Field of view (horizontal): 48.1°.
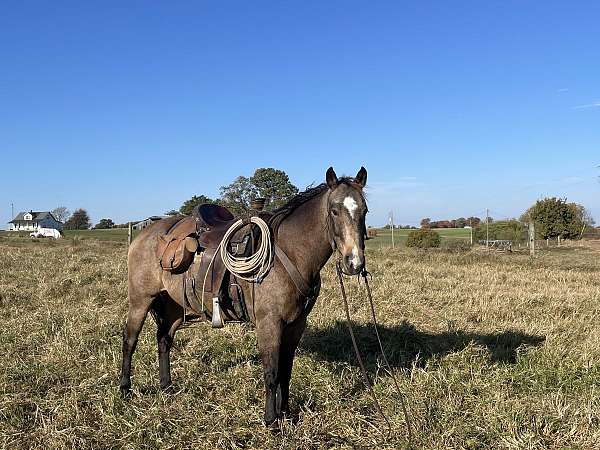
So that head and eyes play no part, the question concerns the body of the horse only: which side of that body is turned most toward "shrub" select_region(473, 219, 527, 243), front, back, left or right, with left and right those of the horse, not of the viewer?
left

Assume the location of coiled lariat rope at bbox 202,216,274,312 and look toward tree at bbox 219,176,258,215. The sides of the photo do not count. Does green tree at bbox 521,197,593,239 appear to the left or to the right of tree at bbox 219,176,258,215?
right

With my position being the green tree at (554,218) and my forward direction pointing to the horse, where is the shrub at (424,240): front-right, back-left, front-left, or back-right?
front-right

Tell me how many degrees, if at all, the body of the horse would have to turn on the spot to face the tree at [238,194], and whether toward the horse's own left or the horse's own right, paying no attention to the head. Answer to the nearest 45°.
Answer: approximately 135° to the horse's own left

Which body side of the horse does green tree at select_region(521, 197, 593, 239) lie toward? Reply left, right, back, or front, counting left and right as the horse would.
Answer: left
